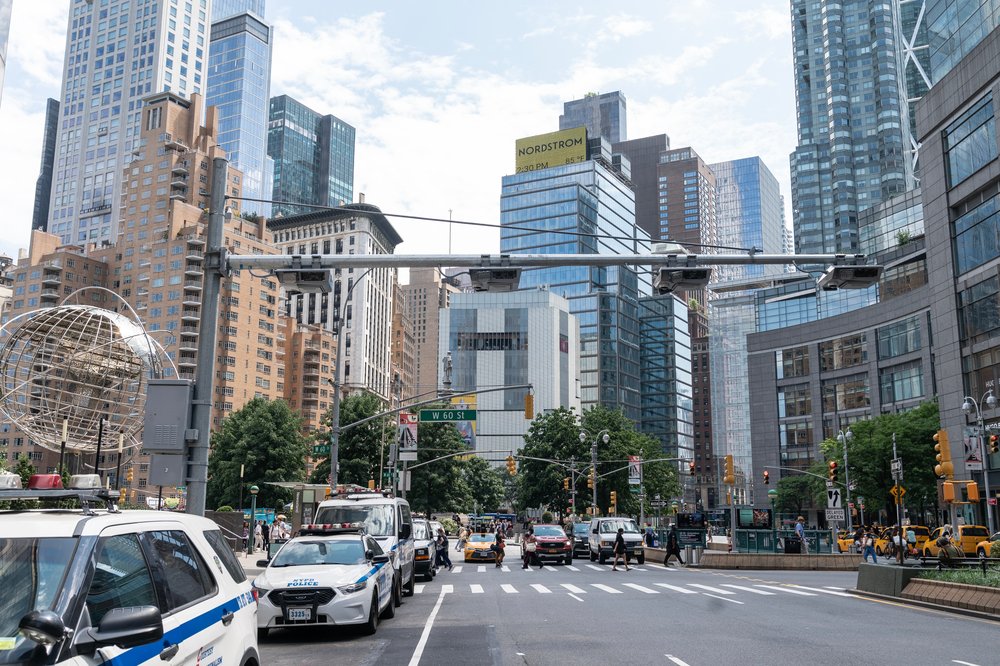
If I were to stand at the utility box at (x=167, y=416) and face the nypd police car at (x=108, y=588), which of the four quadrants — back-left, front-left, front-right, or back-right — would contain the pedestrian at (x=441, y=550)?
back-left

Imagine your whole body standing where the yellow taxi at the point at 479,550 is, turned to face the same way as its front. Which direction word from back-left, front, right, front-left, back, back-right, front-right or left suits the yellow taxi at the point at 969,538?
left

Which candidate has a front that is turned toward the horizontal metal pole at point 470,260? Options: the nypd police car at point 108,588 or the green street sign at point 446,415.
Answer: the green street sign

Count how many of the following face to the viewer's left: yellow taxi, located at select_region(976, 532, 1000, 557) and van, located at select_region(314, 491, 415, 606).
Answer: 1

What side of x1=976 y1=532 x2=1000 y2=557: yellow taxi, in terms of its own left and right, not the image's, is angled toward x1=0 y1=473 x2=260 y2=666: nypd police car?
left

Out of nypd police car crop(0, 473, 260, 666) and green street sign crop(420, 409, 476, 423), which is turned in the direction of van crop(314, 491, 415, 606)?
the green street sign

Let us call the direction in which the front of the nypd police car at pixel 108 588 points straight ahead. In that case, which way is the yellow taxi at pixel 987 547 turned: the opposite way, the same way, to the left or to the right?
to the right

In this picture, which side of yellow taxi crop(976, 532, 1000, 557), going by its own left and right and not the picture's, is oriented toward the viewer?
left

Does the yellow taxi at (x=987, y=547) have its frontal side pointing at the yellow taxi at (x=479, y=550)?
yes

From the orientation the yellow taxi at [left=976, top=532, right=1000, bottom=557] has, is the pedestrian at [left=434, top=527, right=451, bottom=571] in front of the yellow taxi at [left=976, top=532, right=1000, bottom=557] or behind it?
in front
